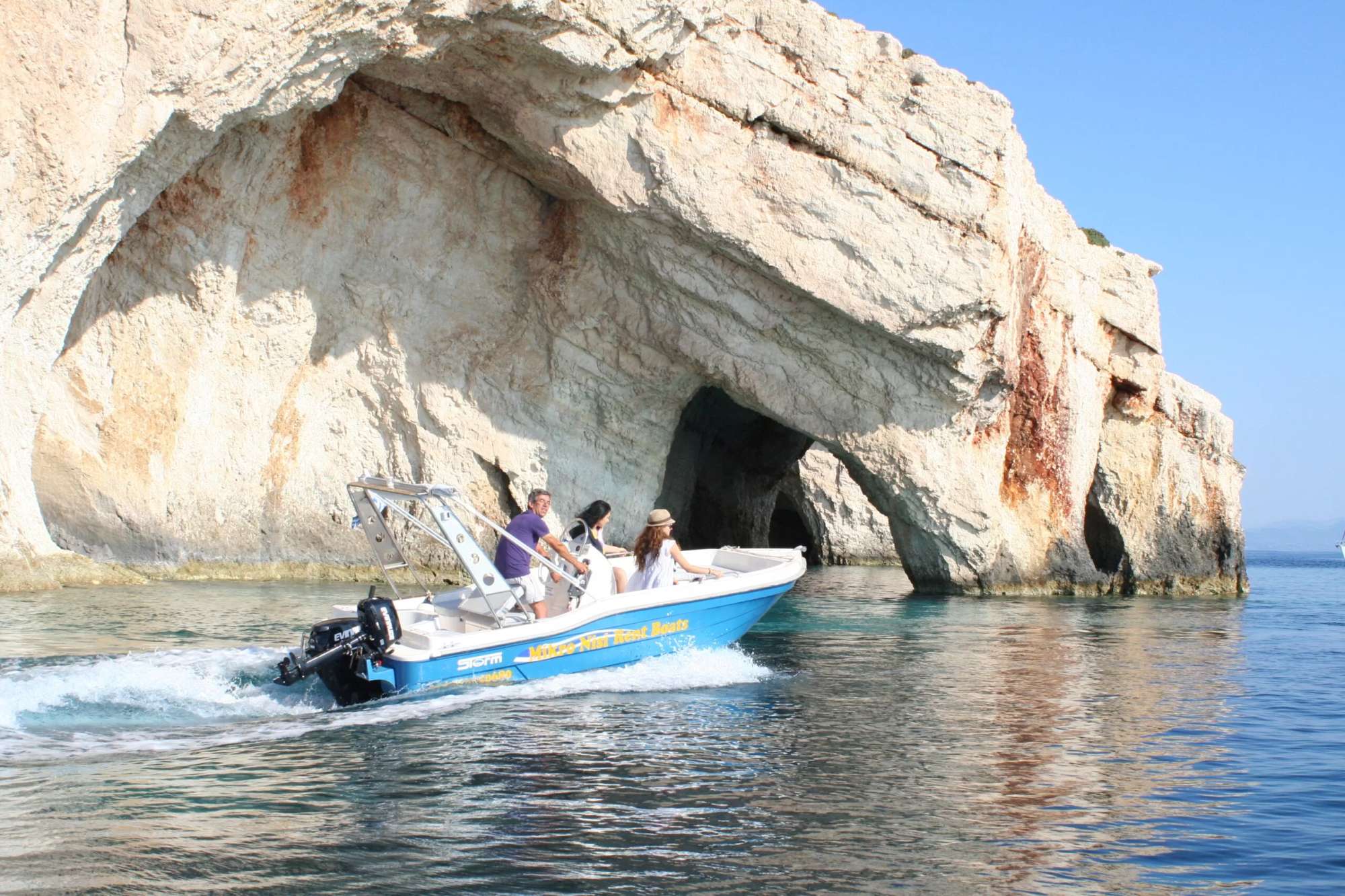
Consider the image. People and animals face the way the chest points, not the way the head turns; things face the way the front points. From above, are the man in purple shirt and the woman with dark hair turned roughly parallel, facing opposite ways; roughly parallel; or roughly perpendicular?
roughly parallel

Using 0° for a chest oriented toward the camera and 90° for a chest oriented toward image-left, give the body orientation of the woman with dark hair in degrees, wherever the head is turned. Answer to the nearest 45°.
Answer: approximately 270°

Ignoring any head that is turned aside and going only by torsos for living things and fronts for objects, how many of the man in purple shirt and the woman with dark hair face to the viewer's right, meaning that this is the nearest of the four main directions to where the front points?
2

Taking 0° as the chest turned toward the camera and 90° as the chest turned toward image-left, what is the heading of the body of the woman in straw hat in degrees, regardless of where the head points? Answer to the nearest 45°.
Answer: approximately 225°

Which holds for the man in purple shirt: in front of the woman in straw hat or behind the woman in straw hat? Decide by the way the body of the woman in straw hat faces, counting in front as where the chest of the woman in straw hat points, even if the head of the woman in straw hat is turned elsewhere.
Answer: behind

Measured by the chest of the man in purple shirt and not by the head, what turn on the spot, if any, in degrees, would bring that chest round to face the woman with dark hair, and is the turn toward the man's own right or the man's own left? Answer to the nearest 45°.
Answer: approximately 45° to the man's own left

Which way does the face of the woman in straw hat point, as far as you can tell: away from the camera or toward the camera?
away from the camera

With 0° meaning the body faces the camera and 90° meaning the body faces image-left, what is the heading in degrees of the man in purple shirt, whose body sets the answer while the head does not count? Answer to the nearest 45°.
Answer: approximately 270°
